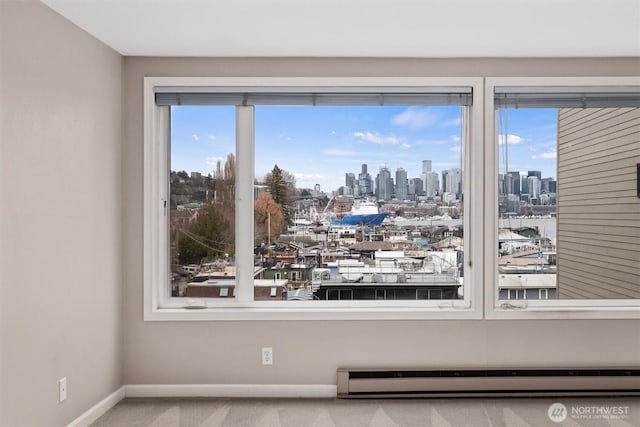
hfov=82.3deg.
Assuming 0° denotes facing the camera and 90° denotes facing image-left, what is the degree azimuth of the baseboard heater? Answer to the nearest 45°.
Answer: approximately 0°

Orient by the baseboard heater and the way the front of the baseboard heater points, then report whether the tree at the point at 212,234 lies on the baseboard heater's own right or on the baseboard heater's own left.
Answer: on the baseboard heater's own right
